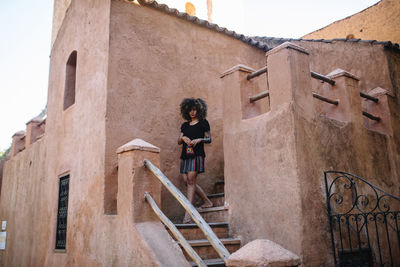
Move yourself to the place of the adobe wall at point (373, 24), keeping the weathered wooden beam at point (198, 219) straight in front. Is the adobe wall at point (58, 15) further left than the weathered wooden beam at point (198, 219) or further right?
right

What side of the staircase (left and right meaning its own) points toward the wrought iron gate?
left

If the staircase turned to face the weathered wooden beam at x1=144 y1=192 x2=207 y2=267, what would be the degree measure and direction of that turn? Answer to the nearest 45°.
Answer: approximately 45° to its right

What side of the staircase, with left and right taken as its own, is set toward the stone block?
front

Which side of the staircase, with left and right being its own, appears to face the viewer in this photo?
front

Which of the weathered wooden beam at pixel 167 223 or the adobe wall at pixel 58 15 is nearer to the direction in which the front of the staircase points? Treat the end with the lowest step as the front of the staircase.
the weathered wooden beam

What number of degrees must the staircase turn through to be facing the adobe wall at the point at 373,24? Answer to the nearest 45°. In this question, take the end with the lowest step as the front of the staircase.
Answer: approximately 135° to its left

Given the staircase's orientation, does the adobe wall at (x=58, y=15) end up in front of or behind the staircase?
behind
